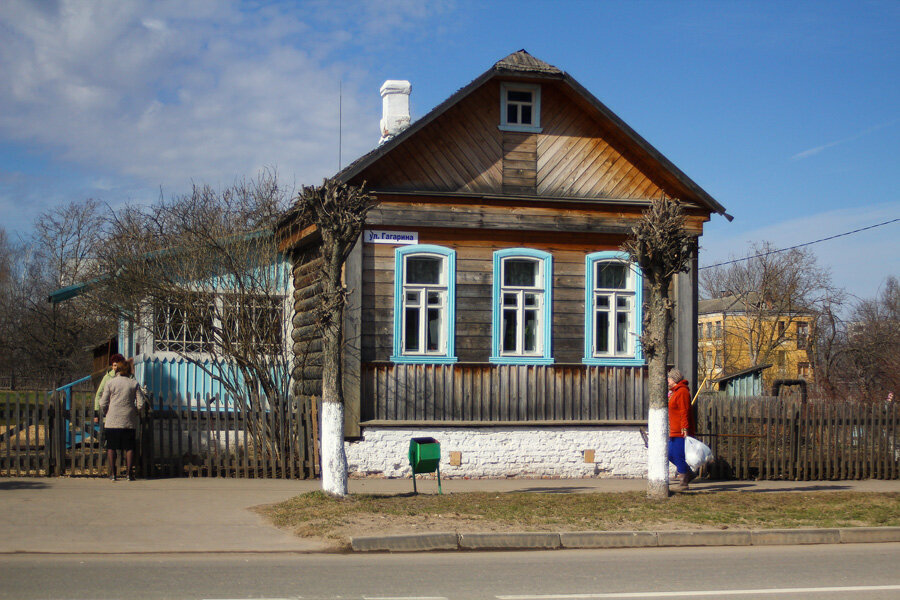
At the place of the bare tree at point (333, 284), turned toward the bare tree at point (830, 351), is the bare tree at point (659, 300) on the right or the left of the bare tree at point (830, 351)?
right

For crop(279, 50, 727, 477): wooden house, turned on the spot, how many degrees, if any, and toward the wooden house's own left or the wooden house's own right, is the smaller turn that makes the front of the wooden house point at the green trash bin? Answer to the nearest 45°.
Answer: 0° — it already faces it

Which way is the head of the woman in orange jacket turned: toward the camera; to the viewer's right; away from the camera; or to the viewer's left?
to the viewer's left

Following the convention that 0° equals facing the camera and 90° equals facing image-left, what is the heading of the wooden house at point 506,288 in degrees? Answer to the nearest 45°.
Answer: approximately 0°

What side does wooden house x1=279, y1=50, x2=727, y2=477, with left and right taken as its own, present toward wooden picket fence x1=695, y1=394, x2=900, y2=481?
left

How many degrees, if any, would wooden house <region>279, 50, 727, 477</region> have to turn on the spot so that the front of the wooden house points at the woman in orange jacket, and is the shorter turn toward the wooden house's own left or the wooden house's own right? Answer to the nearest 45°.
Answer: approximately 45° to the wooden house's own left

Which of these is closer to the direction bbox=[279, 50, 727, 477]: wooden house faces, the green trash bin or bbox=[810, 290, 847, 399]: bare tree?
the green trash bin

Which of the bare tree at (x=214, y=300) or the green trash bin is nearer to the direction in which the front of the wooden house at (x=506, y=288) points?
the green trash bin
